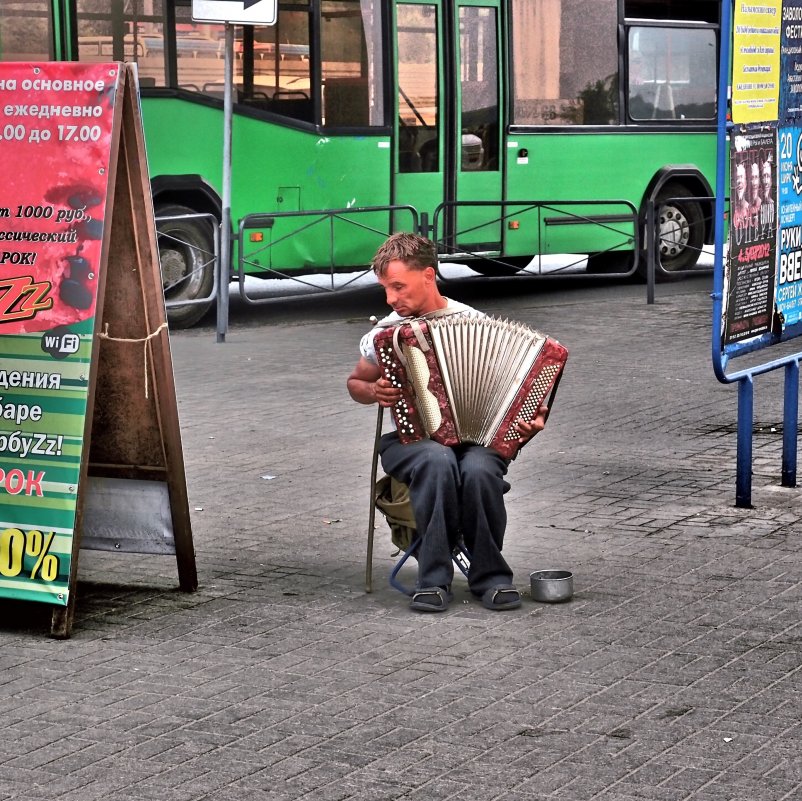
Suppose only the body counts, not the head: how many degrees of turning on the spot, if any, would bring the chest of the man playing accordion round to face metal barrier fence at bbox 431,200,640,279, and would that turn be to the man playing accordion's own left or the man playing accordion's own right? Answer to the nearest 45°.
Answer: approximately 180°

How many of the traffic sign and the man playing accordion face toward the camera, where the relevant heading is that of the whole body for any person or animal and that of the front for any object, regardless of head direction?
2

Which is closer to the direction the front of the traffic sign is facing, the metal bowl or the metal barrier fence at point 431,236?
the metal bowl

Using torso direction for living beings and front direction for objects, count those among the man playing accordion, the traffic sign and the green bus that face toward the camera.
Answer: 2

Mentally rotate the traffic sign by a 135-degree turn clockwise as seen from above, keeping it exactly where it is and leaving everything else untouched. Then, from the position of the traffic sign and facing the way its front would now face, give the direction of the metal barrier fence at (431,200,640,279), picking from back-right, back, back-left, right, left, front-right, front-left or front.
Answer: right

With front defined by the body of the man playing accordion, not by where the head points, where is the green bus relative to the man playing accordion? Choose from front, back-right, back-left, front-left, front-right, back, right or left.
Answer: back

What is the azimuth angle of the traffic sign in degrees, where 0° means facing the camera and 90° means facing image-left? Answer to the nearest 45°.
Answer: approximately 0°

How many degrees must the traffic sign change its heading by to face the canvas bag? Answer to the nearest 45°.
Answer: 0° — it already faces it

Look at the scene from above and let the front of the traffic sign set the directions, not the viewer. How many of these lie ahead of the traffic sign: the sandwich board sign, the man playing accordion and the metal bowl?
3

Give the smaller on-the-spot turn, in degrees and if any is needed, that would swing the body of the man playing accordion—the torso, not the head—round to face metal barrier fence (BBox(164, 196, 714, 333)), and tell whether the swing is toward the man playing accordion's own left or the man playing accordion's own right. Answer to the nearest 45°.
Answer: approximately 180°

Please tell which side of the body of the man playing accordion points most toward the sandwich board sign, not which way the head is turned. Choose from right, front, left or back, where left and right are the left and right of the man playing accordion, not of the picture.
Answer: right

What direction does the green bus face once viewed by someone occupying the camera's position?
facing away from the viewer and to the right of the viewer

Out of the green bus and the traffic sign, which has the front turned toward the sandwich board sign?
the traffic sign
